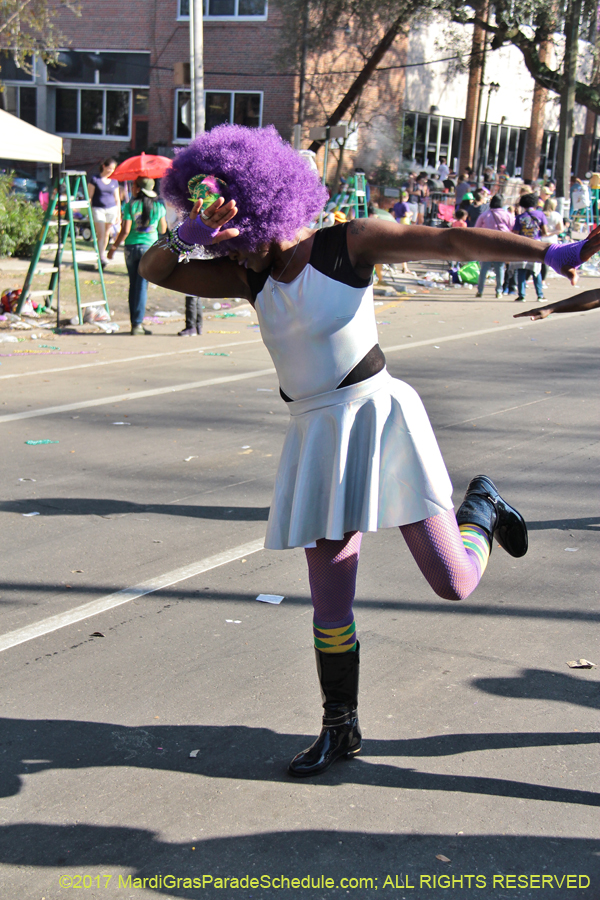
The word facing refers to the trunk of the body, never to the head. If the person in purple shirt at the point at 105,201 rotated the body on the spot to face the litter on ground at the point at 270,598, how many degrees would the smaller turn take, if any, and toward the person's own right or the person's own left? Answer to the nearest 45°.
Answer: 0° — they already face it

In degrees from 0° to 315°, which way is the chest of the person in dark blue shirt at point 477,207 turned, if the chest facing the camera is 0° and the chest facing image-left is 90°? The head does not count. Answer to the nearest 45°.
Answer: approximately 180°

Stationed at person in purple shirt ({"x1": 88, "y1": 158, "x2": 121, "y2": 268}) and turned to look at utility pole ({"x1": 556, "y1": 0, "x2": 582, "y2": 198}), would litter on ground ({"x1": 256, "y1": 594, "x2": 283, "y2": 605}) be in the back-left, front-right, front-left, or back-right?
back-right

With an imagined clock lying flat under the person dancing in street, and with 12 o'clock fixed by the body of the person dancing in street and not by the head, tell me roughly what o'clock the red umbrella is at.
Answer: The red umbrella is roughly at 4 o'clock from the person dancing in street.

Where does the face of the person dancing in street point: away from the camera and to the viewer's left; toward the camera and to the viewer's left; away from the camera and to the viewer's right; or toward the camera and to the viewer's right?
toward the camera and to the viewer's left

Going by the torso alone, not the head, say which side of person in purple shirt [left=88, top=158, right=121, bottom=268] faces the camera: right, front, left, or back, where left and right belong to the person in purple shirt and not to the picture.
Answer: front

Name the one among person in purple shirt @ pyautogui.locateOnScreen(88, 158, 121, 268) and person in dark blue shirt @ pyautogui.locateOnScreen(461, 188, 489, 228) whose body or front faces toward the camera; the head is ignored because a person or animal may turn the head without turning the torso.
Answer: the person in purple shirt

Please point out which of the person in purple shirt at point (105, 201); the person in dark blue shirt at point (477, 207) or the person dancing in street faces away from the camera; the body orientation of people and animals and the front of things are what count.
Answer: the person in dark blue shirt

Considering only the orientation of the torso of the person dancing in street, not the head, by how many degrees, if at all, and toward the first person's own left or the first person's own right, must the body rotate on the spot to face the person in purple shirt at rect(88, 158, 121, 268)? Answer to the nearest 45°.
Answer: approximately 135° to the first person's own right

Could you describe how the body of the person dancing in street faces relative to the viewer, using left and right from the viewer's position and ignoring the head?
facing the viewer and to the left of the viewer
